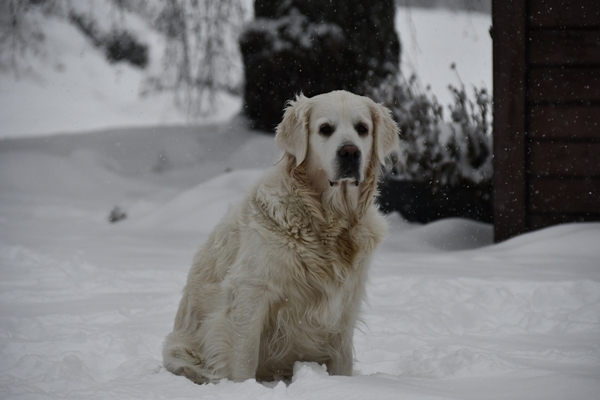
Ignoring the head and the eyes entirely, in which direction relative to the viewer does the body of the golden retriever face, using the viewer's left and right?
facing the viewer and to the right of the viewer

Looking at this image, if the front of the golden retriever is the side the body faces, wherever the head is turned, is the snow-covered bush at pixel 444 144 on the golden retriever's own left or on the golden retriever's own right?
on the golden retriever's own left

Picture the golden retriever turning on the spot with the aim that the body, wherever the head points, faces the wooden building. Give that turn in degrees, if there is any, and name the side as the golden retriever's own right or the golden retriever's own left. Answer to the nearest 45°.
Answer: approximately 90° to the golden retriever's own left
